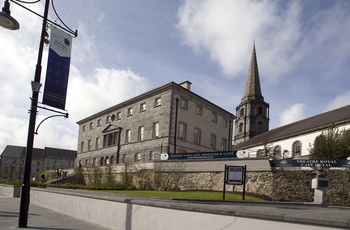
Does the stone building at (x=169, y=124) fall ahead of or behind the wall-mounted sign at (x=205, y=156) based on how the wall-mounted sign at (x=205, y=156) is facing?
behind

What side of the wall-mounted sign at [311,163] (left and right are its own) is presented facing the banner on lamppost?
front

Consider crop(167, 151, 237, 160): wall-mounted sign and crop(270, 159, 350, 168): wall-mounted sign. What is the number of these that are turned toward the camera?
2

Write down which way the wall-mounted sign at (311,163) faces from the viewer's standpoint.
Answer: facing the viewer

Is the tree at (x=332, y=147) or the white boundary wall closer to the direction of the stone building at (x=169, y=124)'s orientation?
the white boundary wall

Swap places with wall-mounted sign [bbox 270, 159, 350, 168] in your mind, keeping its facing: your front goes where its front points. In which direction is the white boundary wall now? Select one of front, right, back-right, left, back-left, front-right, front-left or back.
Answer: front

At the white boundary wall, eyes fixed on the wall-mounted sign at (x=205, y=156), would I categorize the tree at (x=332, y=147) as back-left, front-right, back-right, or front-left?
front-right

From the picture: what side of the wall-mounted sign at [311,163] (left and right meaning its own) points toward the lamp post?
front

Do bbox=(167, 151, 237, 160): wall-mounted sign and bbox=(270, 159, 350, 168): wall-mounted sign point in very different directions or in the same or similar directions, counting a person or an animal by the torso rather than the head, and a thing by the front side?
same or similar directions

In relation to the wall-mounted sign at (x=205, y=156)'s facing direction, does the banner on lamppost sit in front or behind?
in front

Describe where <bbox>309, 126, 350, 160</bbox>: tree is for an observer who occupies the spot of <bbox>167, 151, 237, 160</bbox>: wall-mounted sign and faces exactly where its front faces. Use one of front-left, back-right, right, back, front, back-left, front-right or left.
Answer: left

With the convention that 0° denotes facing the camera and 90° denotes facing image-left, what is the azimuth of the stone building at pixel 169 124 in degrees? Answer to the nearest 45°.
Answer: approximately 45°

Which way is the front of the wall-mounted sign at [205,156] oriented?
toward the camera

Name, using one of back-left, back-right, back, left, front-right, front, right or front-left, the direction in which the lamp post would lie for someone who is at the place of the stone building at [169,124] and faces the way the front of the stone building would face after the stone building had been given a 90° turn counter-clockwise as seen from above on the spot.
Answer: front-right
